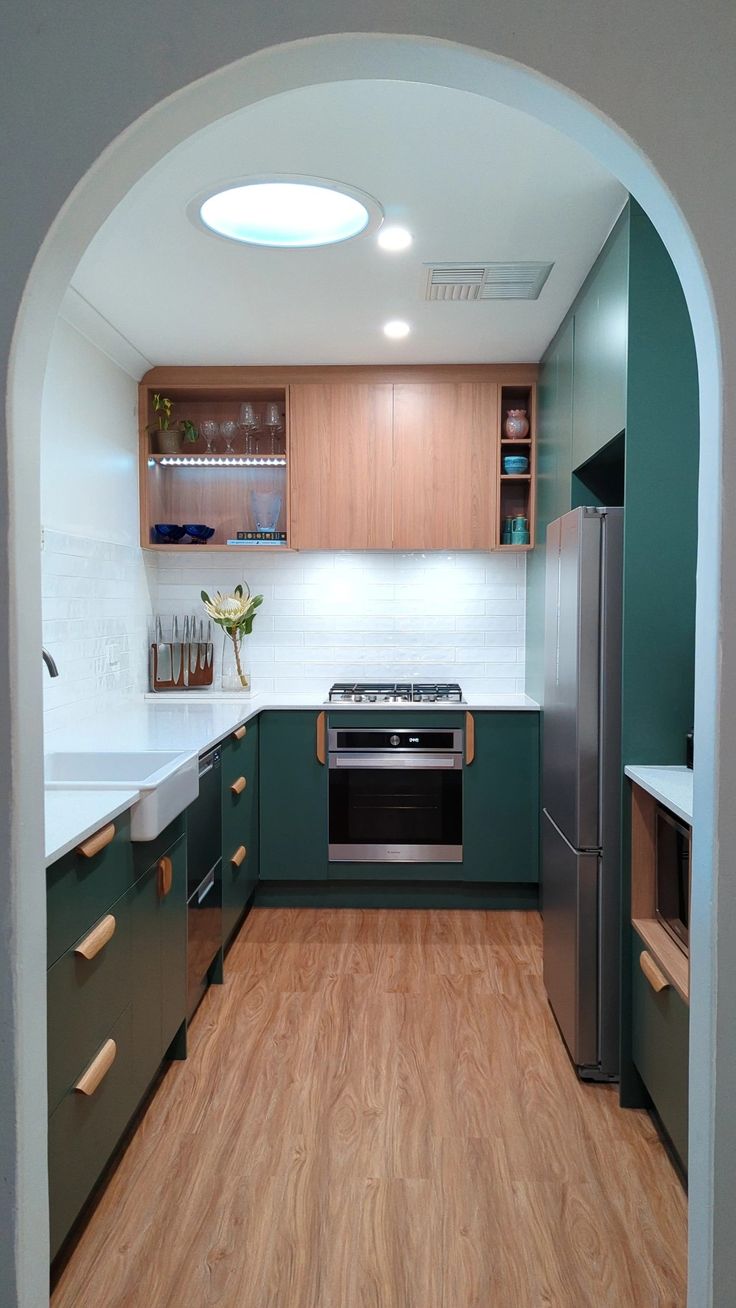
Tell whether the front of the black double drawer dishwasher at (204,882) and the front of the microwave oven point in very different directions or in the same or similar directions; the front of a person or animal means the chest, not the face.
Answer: very different directions

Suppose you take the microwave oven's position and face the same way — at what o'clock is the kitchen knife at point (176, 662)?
The kitchen knife is roughly at 1 o'clock from the microwave oven.

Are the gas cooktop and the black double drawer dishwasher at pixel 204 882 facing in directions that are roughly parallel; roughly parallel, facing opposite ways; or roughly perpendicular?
roughly perpendicular

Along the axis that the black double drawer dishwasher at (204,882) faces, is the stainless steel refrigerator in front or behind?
in front

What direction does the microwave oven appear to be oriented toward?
to the viewer's left

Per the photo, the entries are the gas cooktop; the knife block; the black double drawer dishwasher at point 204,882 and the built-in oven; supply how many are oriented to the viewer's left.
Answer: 0

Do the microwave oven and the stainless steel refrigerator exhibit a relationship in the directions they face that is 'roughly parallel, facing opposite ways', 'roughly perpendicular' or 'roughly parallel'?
roughly parallel

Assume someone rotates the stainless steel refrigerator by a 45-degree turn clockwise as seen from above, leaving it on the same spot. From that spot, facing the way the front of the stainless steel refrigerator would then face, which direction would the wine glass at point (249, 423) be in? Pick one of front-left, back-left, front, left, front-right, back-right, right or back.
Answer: front

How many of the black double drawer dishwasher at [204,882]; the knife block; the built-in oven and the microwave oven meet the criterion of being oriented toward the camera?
2

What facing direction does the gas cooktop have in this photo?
toward the camera

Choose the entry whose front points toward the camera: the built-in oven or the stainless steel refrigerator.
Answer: the built-in oven

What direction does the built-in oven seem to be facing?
toward the camera

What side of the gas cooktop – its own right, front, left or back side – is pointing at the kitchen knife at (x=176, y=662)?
right

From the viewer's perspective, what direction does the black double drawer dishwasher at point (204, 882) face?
to the viewer's right

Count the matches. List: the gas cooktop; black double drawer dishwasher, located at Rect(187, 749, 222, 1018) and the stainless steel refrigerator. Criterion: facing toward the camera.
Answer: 1
